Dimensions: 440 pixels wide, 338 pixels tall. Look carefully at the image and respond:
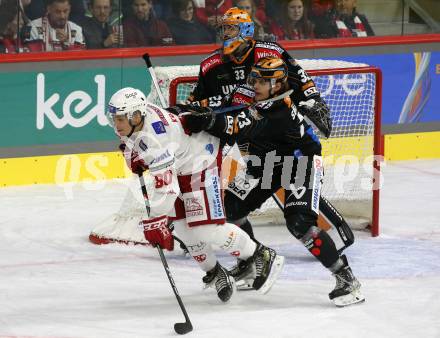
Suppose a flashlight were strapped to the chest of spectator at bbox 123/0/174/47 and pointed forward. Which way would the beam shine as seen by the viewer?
toward the camera

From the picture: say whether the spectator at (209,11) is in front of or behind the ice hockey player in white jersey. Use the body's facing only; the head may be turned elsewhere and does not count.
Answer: behind

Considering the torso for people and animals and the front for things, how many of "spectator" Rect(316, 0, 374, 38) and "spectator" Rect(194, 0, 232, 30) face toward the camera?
2

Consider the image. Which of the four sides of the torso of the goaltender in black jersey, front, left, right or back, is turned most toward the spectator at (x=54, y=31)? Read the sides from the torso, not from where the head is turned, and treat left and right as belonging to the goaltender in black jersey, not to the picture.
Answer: back

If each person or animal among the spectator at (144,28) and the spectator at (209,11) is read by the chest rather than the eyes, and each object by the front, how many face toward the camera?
2

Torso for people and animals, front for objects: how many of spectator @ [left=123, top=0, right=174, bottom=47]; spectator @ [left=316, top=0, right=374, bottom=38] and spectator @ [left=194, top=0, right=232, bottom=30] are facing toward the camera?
3

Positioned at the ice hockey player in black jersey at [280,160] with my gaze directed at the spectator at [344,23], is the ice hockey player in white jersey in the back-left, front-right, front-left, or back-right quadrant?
back-left

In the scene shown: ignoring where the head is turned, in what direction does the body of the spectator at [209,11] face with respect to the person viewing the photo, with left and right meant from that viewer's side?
facing the viewer

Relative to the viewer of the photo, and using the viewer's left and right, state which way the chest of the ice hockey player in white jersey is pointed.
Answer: facing the viewer and to the left of the viewer

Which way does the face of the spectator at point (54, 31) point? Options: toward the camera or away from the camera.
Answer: toward the camera
